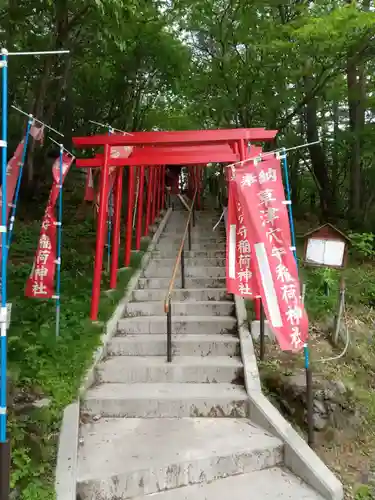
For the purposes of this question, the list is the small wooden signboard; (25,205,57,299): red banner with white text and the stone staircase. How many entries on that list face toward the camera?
3

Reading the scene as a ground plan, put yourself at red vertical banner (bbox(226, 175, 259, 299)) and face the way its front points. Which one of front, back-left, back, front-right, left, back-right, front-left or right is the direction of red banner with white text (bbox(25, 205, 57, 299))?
right

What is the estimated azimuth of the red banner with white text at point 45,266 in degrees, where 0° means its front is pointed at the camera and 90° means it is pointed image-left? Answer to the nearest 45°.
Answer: approximately 0°

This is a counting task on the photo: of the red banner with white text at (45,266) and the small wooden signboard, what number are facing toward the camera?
2

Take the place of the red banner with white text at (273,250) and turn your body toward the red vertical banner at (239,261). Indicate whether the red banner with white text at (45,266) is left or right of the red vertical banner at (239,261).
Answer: left

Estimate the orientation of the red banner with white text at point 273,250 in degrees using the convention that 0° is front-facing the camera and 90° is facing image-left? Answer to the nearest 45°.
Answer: approximately 0°
